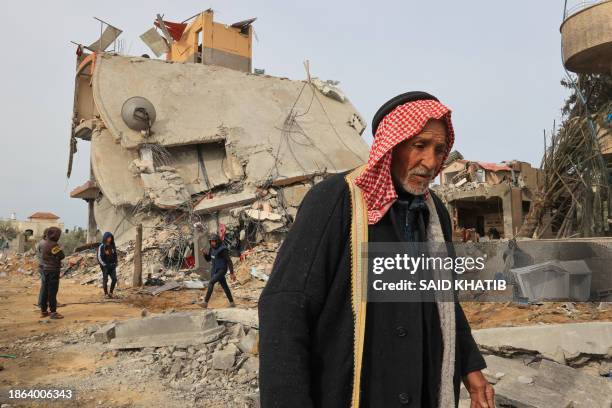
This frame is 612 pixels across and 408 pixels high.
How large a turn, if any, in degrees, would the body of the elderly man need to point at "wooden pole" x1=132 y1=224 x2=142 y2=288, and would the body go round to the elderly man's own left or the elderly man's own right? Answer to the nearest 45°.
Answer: approximately 180°

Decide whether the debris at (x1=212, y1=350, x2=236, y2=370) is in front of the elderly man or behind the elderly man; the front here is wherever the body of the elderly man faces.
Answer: behind

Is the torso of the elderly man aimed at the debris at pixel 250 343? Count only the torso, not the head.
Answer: no

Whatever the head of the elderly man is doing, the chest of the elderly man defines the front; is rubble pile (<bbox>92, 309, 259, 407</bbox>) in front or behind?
behind

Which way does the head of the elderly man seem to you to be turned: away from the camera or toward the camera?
toward the camera

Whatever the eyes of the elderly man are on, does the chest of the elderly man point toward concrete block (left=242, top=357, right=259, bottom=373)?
no

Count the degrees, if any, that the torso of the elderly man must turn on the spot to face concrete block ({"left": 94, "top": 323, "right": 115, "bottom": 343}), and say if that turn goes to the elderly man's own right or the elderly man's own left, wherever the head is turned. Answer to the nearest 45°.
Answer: approximately 180°

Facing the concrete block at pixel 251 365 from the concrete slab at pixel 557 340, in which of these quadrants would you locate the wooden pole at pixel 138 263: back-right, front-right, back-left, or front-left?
front-right

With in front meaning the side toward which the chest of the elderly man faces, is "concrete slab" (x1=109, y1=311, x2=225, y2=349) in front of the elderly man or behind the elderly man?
behind

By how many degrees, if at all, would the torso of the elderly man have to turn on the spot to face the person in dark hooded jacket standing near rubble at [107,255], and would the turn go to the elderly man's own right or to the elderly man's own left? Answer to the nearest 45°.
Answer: approximately 180°

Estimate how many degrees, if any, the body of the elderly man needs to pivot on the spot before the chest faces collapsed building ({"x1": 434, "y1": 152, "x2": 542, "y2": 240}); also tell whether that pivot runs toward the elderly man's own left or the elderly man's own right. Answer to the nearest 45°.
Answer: approximately 135° to the elderly man's own left

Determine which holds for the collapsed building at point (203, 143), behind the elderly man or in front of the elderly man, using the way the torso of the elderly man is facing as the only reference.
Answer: behind

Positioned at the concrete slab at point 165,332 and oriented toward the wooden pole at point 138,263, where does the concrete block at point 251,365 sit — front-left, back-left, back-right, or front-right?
back-right

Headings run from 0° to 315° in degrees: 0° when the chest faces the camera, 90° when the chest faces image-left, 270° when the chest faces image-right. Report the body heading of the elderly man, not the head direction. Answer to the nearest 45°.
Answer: approximately 315°
